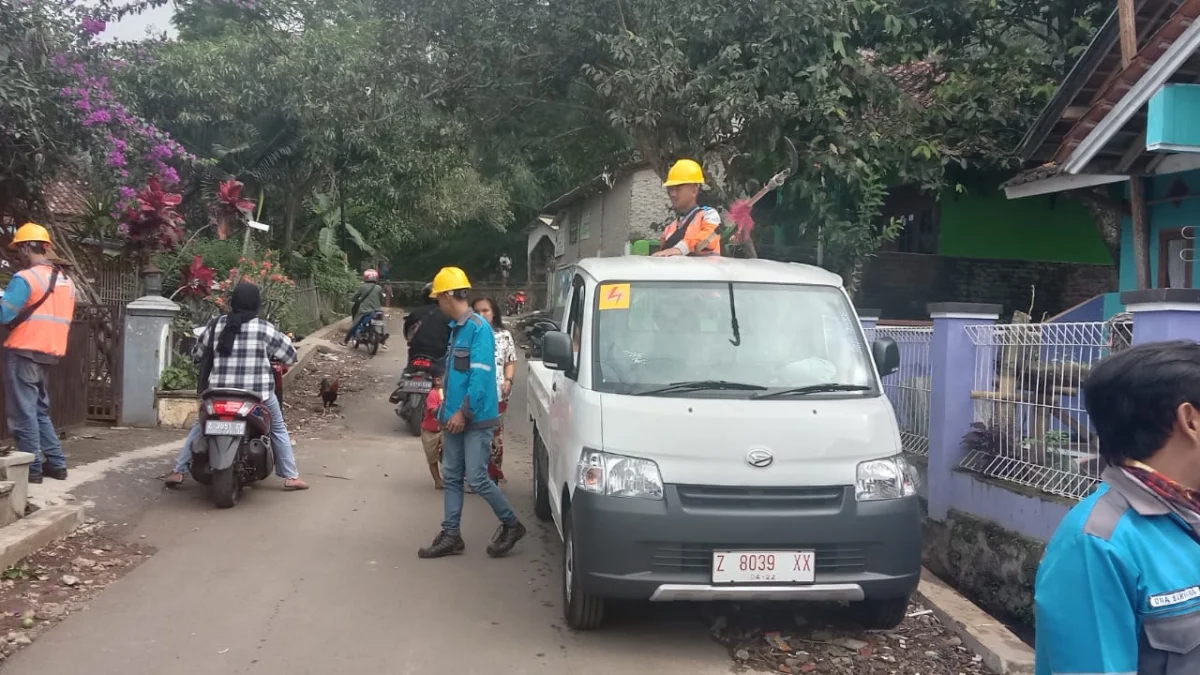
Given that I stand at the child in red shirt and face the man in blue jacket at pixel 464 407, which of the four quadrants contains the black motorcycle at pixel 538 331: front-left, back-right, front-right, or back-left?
back-left

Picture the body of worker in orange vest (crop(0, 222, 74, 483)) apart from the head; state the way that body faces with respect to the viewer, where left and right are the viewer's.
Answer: facing away from the viewer and to the left of the viewer

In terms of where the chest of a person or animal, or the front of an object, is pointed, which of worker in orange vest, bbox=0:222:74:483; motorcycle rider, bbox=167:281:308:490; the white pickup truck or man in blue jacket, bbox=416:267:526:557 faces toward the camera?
the white pickup truck

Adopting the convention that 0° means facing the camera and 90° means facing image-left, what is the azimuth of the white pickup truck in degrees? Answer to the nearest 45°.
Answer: approximately 0°

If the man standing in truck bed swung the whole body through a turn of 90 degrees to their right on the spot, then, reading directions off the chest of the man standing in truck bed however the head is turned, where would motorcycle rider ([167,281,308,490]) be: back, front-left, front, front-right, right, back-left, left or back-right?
front-left

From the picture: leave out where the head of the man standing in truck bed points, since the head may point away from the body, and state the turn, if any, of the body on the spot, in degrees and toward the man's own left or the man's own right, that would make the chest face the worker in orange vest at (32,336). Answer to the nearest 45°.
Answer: approximately 45° to the man's own right

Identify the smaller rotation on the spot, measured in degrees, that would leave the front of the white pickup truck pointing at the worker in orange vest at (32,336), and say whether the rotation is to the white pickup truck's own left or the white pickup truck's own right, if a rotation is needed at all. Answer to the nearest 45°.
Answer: approximately 90° to the white pickup truck's own right

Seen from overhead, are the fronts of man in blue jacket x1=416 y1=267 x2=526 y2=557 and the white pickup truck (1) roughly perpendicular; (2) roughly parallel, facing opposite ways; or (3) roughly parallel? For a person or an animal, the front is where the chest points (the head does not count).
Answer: roughly perpendicular

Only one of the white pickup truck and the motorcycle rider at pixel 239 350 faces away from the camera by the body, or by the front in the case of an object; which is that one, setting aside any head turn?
the motorcycle rider

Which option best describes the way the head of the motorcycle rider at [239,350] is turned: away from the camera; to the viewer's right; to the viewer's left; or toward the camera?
away from the camera

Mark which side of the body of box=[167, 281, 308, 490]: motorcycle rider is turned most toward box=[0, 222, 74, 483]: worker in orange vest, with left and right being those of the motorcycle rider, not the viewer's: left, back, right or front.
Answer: left
